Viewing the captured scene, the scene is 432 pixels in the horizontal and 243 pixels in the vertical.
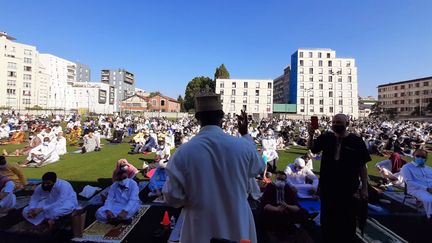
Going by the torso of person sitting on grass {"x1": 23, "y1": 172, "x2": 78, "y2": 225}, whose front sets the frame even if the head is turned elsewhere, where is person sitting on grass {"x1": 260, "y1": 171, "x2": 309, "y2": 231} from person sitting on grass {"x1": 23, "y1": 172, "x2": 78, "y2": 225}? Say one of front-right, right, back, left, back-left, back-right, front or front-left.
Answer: left

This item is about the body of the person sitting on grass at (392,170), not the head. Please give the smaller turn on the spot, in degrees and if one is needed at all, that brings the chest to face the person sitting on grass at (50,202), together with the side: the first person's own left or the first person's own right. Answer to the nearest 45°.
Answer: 0° — they already face them

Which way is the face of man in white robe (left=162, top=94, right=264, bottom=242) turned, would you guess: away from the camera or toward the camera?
away from the camera

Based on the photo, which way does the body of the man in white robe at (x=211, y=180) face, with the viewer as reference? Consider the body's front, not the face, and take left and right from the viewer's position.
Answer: facing away from the viewer

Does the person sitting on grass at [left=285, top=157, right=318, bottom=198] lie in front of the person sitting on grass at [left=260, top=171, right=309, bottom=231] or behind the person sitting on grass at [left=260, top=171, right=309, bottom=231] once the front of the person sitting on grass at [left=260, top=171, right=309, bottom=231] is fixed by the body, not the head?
behind

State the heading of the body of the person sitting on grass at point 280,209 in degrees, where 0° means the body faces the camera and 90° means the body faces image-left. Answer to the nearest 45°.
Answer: approximately 0°

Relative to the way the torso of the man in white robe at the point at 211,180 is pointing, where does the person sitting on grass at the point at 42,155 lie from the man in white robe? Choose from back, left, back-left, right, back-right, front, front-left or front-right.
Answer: front-left

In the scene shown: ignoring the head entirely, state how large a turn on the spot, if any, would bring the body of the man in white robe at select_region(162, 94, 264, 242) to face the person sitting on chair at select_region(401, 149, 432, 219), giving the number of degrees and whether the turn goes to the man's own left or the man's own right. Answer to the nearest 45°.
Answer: approximately 45° to the man's own right

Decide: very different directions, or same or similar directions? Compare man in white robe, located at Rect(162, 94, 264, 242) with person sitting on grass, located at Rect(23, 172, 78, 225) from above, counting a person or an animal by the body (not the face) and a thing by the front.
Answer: very different directions
